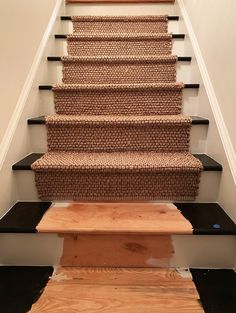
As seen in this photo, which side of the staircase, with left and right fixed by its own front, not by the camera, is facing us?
front
